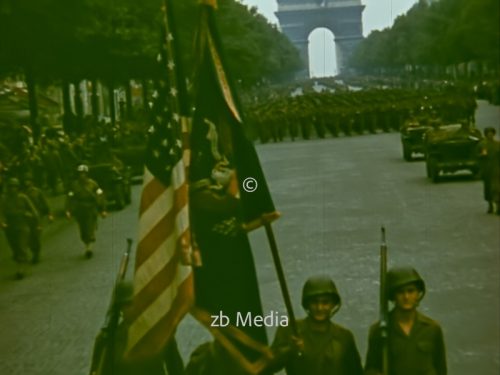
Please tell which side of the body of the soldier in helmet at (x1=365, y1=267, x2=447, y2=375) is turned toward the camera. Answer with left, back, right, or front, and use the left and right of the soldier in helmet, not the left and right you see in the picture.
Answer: front

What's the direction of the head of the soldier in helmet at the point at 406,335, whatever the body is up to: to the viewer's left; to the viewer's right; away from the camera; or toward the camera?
toward the camera

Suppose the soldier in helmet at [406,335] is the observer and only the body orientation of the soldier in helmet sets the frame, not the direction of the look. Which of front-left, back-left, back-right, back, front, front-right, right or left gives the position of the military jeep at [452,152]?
back

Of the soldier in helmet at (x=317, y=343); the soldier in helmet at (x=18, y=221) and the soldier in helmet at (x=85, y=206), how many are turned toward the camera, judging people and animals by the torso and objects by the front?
3

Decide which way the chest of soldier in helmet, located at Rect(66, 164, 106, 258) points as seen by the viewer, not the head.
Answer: toward the camera

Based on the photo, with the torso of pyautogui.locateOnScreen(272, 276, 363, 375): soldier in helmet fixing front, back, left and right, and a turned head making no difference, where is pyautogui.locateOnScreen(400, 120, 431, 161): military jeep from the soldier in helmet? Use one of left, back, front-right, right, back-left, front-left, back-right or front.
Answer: back

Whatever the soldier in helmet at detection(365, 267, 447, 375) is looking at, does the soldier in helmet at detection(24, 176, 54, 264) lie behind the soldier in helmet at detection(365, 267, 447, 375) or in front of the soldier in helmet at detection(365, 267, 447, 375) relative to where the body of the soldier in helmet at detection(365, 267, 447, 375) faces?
behind

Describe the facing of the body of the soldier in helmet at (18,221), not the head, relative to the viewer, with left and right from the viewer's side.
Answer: facing the viewer

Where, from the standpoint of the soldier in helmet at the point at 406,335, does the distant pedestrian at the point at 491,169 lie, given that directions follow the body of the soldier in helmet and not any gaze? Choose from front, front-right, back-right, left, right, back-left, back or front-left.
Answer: back

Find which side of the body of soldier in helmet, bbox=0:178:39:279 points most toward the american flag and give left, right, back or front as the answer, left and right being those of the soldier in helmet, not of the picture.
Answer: front

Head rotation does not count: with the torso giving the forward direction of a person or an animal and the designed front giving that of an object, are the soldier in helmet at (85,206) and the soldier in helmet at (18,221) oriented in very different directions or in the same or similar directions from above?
same or similar directions

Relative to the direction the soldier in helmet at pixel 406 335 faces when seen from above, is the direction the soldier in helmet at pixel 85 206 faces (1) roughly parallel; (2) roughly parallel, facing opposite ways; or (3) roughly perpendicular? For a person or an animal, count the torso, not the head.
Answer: roughly parallel

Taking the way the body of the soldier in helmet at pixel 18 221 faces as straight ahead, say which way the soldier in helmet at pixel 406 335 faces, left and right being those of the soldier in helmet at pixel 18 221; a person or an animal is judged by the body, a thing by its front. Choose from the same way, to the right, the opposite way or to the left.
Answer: the same way

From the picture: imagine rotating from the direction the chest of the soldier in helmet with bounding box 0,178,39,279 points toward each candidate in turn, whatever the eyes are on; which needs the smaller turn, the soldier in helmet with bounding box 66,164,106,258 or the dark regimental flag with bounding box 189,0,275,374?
the dark regimental flag

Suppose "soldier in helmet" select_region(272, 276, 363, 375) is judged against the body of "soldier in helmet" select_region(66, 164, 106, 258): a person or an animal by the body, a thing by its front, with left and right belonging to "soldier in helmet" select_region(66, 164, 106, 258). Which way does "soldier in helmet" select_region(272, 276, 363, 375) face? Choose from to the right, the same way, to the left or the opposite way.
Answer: the same way

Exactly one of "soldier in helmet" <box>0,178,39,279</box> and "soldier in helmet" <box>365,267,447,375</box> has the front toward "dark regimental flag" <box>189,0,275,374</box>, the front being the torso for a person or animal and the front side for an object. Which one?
"soldier in helmet" <box>0,178,39,279</box>

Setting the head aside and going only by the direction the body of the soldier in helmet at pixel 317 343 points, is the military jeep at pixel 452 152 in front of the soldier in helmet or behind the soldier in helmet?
behind
